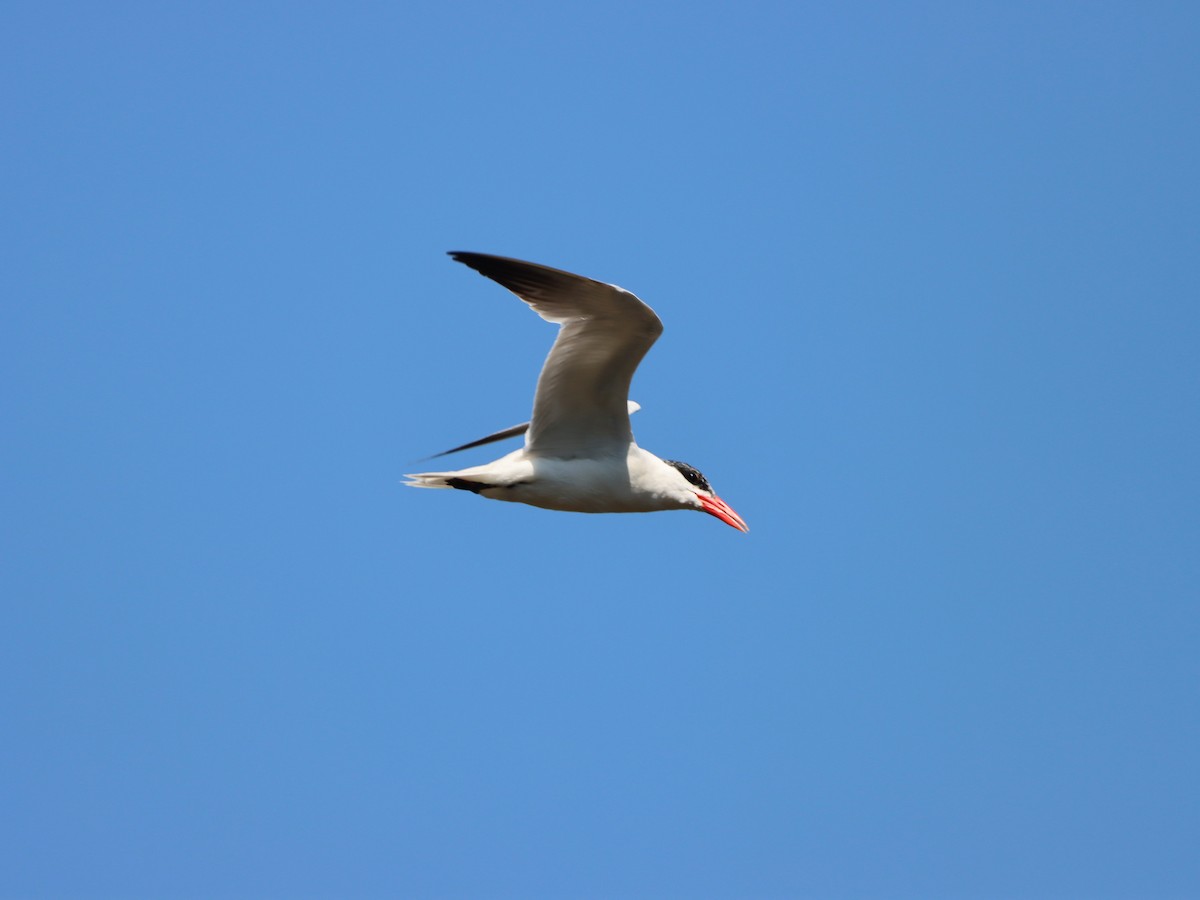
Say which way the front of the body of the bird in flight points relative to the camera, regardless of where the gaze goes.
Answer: to the viewer's right
